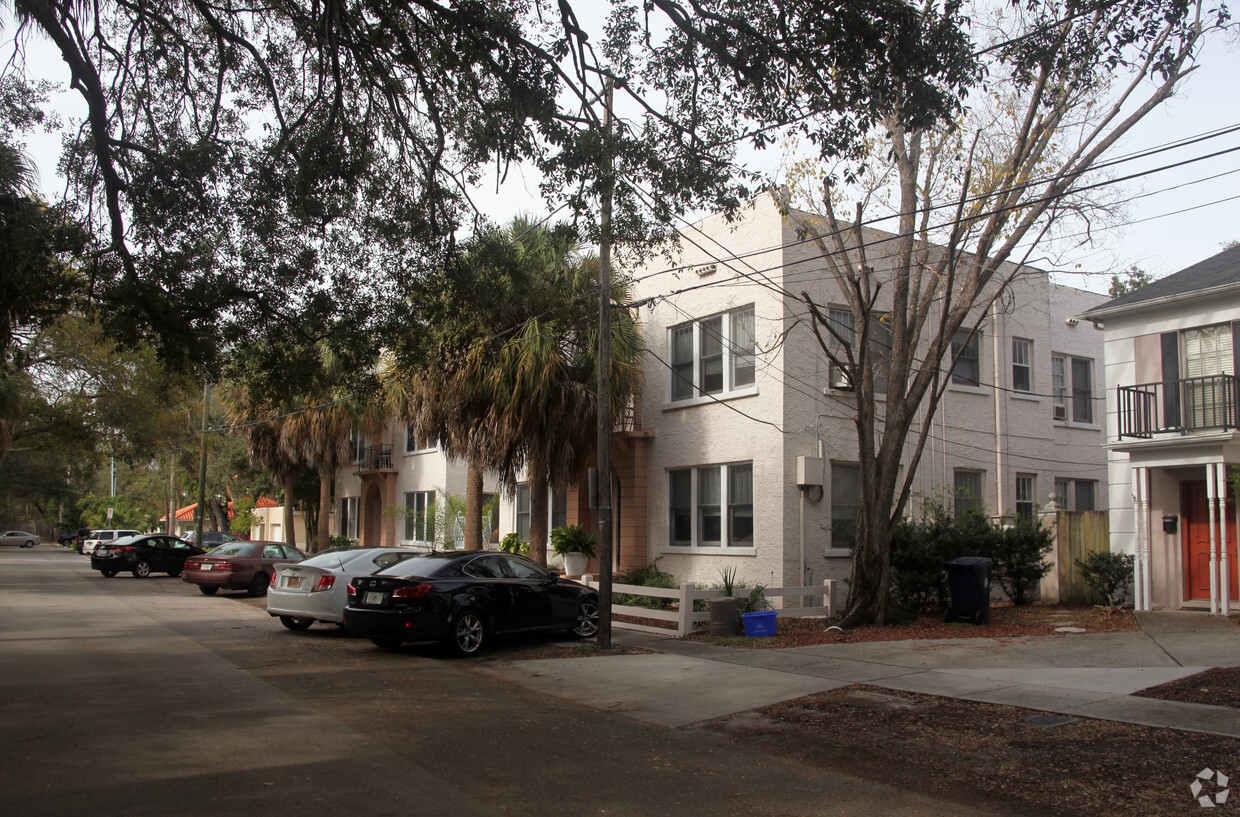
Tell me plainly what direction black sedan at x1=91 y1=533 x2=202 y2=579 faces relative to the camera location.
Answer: facing away from the viewer and to the right of the viewer

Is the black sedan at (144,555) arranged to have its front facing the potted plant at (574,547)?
no

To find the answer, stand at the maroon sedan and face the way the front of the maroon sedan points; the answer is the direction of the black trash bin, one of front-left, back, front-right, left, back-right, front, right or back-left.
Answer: right

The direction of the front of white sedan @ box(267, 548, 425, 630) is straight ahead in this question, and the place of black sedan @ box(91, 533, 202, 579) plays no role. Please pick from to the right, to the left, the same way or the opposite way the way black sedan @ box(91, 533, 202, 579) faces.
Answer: the same way

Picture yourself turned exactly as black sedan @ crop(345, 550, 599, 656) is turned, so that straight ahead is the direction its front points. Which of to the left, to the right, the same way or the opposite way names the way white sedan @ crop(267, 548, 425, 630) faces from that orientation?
the same way

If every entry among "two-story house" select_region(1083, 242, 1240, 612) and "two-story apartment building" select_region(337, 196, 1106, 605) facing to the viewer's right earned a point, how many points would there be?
0

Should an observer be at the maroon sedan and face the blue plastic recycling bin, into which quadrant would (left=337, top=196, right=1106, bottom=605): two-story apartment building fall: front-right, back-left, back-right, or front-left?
front-left

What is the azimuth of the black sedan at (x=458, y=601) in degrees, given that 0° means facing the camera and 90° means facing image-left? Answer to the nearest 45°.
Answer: approximately 225°

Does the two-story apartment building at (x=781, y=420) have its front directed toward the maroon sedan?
no

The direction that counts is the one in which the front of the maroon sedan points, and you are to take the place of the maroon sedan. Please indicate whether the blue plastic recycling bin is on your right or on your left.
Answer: on your right

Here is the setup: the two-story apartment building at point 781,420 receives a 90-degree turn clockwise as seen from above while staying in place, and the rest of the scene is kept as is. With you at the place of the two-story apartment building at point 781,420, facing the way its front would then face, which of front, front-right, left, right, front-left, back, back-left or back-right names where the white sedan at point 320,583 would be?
left

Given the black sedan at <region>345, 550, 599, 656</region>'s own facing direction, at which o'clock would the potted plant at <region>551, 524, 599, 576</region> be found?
The potted plant is roughly at 11 o'clock from the black sedan.

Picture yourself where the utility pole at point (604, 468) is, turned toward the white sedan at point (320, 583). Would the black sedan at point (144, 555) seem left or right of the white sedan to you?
right

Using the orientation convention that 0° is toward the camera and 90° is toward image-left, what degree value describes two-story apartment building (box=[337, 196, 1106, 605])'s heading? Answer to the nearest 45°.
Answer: approximately 45°

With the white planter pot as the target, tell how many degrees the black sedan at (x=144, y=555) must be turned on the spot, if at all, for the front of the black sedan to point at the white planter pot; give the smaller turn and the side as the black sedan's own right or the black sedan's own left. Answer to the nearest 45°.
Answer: approximately 90° to the black sedan's own right
